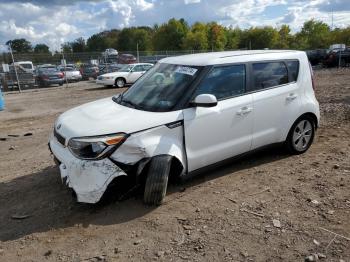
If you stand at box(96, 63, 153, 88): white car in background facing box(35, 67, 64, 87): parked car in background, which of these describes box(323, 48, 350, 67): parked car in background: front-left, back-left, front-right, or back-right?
back-right

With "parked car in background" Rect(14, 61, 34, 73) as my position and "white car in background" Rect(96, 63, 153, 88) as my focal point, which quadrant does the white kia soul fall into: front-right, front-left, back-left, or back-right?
front-right

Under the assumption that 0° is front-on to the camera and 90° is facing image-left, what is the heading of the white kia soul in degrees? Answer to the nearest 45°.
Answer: approximately 45°

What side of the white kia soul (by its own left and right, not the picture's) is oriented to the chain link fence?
right

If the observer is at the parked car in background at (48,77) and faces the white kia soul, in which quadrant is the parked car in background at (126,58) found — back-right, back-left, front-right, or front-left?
back-left

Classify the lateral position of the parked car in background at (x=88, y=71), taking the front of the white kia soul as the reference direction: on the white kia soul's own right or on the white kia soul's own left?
on the white kia soul's own right

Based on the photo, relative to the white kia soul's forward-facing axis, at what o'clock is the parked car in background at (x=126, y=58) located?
The parked car in background is roughly at 4 o'clock from the white kia soul.

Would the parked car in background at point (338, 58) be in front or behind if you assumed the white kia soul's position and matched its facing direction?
behind
